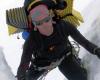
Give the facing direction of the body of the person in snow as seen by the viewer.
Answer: toward the camera
